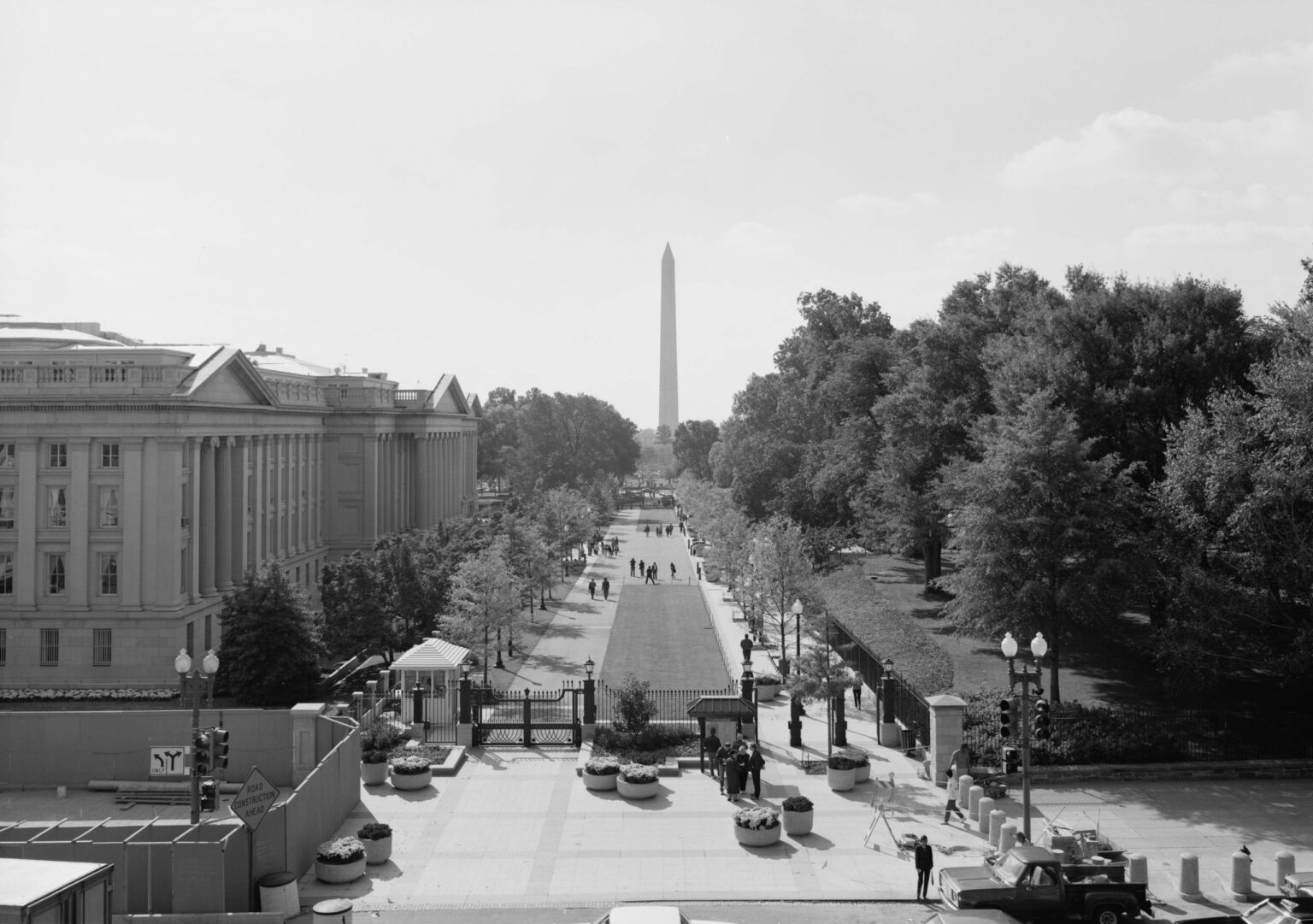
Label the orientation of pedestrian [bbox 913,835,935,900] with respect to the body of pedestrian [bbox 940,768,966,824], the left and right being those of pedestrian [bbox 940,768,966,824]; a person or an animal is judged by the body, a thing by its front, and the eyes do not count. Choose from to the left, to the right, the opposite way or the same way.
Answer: to the left

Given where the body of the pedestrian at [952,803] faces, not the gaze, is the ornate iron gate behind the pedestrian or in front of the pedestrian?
in front

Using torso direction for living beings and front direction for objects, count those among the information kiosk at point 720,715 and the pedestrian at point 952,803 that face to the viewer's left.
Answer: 1

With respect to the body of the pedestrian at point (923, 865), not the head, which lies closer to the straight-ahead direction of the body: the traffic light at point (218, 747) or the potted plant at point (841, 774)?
the traffic light

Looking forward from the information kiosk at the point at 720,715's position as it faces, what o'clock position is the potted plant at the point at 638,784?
The potted plant is roughly at 1 o'clock from the information kiosk.

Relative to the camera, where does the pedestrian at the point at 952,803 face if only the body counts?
to the viewer's left

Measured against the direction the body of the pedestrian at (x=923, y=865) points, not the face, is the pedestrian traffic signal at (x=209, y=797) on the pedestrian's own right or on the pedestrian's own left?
on the pedestrian's own right

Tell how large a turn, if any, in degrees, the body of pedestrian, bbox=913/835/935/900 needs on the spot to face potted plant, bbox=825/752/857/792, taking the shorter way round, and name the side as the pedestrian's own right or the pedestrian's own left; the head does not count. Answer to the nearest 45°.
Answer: approximately 180°

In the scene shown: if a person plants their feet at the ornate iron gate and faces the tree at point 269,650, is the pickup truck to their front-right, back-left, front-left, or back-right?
back-left

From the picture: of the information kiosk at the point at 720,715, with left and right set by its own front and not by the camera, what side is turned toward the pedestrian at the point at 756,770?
front

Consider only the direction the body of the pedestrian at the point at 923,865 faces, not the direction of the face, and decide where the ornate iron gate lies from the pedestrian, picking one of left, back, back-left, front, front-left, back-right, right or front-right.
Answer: back-right

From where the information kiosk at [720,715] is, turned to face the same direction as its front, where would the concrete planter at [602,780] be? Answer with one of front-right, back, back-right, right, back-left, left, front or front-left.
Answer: front-right
